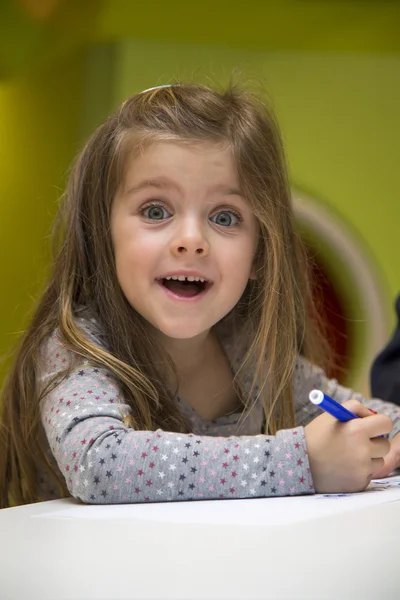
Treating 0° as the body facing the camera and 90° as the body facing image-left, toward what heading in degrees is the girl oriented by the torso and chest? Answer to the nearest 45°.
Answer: approximately 315°
